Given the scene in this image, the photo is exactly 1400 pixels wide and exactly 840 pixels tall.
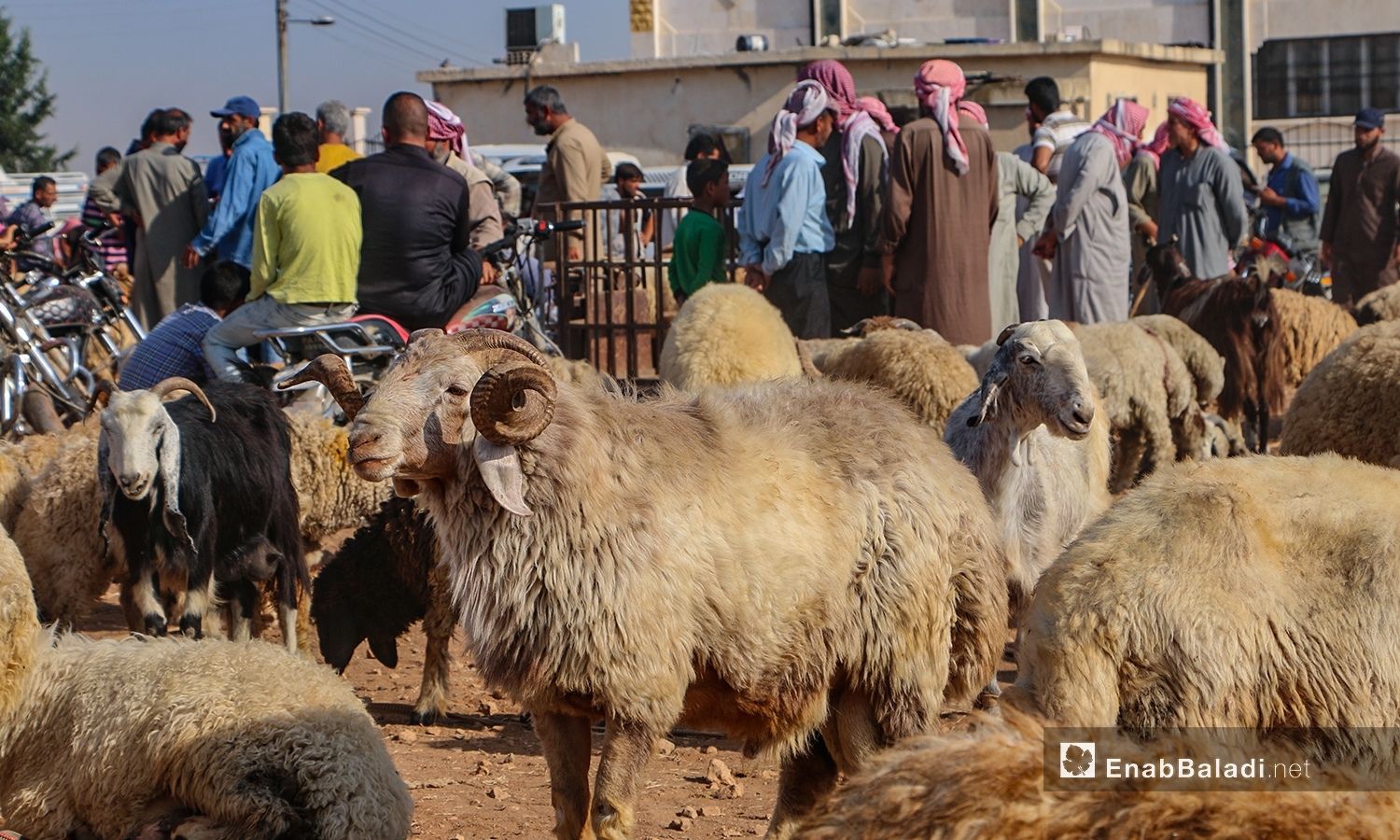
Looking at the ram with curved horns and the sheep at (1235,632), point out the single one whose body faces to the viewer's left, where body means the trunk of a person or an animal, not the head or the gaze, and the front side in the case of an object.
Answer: the ram with curved horns

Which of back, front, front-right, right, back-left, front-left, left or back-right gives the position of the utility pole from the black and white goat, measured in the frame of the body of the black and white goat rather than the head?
back-right

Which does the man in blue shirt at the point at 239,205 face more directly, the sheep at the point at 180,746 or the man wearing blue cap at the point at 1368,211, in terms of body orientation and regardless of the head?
the sheep

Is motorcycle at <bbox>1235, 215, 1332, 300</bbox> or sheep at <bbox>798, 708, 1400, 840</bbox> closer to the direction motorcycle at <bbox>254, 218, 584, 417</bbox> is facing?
the motorcycle

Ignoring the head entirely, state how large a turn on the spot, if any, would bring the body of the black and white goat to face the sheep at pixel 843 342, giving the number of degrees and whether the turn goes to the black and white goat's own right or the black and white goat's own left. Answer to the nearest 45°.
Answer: approximately 180°

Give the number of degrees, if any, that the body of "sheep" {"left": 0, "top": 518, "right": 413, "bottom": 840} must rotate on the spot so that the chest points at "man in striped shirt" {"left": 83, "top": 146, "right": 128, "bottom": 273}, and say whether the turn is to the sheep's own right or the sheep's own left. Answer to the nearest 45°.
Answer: approximately 90° to the sheep's own right

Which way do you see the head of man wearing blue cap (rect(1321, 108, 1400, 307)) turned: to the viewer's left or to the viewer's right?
to the viewer's left

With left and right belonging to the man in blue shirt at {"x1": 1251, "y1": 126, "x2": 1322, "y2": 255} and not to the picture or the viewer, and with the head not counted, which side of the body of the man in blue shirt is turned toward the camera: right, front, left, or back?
left

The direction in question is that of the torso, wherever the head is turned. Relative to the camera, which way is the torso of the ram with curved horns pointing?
to the viewer's left
